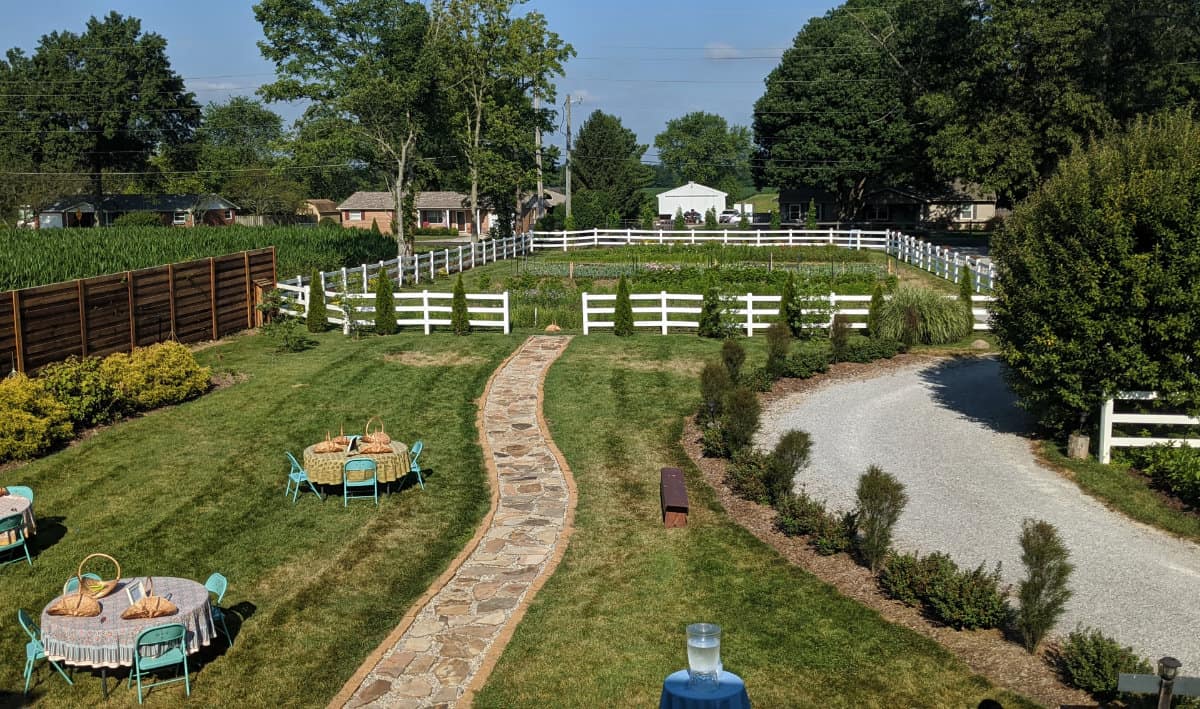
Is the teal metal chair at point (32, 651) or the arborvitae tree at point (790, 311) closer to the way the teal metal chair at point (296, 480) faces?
the arborvitae tree

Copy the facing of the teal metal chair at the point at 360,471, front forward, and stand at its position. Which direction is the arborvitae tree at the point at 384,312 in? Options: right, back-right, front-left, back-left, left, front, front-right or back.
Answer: front

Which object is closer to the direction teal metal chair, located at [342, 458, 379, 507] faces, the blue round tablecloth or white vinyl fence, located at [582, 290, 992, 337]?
the white vinyl fence

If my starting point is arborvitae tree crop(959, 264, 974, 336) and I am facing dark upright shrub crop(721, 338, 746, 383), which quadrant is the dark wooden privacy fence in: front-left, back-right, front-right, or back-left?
front-right

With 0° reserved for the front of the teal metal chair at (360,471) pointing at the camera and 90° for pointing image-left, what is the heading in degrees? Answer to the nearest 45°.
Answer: approximately 180°

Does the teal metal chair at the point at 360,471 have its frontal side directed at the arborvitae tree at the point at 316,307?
yes

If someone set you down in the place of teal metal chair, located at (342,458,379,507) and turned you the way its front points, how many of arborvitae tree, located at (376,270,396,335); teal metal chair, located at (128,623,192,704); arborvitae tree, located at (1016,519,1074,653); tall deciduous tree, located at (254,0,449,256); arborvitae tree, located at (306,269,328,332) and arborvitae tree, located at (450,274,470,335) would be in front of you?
4

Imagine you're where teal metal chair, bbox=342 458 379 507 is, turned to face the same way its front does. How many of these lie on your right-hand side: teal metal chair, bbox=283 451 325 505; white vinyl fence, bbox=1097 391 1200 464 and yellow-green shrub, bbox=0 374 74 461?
1

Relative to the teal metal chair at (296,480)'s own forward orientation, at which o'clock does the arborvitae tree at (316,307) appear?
The arborvitae tree is roughly at 9 o'clock from the teal metal chair.

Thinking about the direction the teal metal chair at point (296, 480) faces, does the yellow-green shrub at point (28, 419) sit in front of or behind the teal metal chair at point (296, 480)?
behind

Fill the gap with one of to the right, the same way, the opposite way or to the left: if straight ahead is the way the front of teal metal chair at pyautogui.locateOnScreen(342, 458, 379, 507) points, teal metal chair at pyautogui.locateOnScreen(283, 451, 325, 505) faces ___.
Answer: to the right

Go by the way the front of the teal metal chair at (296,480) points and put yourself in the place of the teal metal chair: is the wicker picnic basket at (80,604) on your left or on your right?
on your right

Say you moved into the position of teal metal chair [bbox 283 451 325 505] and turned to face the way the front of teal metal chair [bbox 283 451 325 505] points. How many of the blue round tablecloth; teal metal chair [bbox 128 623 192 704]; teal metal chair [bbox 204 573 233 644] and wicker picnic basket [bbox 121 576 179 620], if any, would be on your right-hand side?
4

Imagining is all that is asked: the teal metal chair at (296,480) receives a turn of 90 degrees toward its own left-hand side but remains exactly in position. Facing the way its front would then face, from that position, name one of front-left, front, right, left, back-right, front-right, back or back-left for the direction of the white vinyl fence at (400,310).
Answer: front

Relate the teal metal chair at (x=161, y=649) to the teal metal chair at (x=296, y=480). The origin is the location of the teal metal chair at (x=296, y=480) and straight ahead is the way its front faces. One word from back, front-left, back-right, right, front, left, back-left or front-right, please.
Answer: right

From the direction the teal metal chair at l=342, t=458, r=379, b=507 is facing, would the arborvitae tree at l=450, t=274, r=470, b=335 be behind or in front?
in front

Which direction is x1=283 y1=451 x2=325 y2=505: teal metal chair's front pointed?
to the viewer's right
